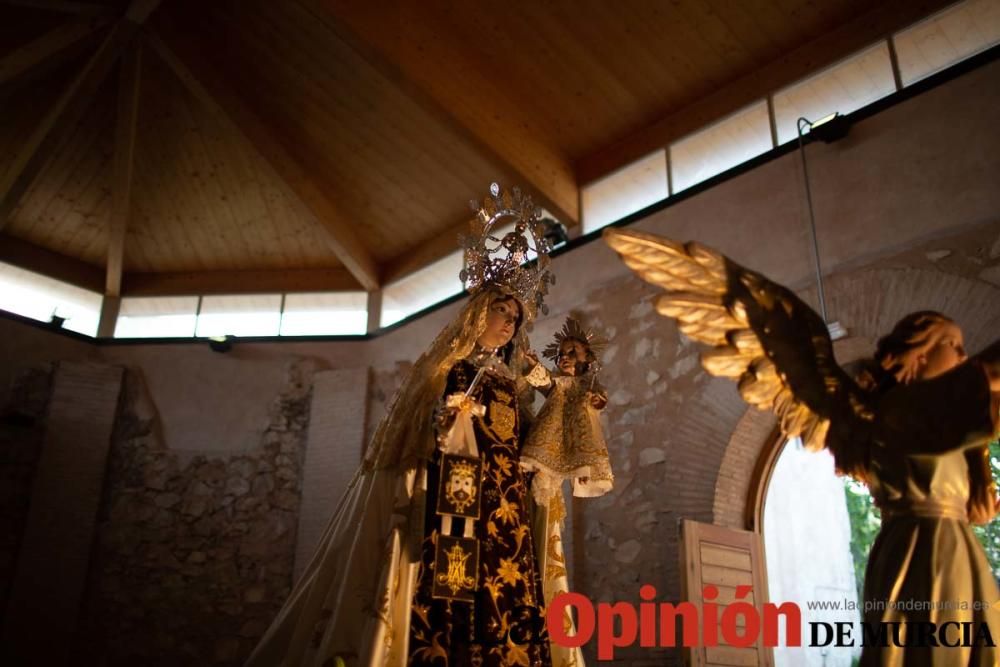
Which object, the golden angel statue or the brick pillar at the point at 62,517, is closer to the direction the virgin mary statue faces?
the golden angel statue

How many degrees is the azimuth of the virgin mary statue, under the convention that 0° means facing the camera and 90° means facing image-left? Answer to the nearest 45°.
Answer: approximately 315°

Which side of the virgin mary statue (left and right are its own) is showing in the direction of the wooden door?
left

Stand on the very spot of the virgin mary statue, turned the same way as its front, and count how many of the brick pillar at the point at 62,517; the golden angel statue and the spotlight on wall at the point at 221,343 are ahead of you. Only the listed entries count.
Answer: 1
